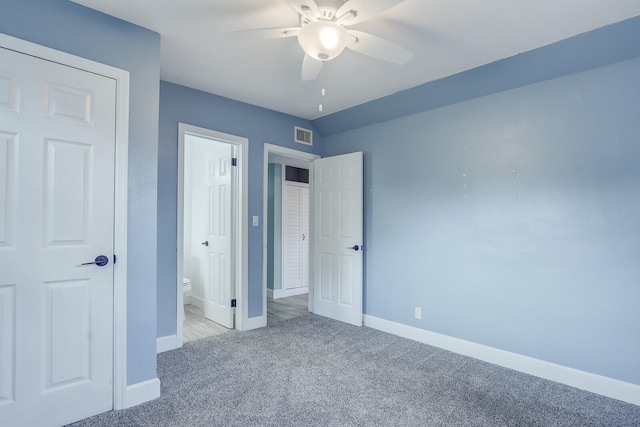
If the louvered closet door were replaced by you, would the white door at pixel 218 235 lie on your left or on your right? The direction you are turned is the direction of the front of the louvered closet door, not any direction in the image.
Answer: on your right

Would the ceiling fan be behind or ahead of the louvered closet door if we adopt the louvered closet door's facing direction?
ahead

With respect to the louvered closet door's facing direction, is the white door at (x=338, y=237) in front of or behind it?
in front

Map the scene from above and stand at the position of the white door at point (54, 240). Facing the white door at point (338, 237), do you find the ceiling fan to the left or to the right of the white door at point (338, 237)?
right

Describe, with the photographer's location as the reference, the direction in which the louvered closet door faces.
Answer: facing the viewer and to the right of the viewer

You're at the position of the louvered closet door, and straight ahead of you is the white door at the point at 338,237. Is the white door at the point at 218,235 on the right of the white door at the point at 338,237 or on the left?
right

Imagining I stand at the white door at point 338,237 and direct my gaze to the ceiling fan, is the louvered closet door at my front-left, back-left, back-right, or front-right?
back-right

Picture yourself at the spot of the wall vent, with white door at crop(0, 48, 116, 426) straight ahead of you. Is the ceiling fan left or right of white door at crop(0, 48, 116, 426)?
left

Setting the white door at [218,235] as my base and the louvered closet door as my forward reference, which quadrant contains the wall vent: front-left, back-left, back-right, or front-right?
front-right
